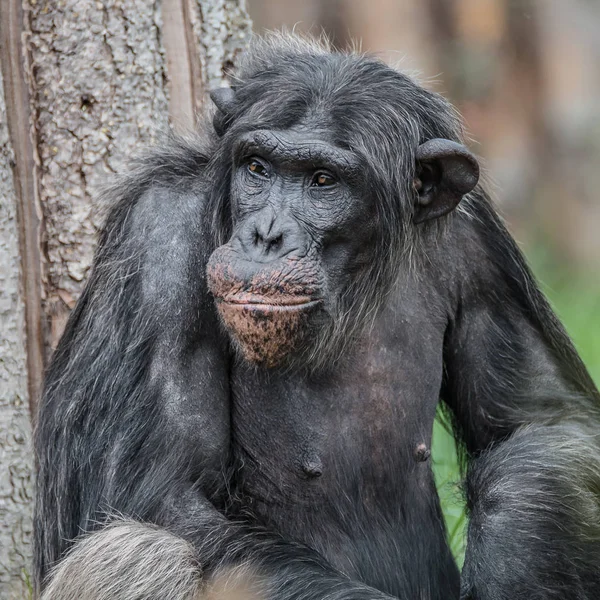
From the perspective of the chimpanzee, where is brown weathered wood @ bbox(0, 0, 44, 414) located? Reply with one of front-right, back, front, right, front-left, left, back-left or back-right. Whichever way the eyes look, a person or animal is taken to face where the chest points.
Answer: back-right

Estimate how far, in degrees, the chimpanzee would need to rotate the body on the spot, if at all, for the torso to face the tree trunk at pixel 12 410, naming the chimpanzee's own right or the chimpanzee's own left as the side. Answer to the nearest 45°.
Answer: approximately 135° to the chimpanzee's own right

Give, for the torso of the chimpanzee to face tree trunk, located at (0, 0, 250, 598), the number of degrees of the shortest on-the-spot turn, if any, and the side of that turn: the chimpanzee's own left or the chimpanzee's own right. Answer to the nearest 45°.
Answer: approximately 135° to the chimpanzee's own right

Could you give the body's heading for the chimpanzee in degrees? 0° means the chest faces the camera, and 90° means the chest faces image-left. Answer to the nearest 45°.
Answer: approximately 0°
